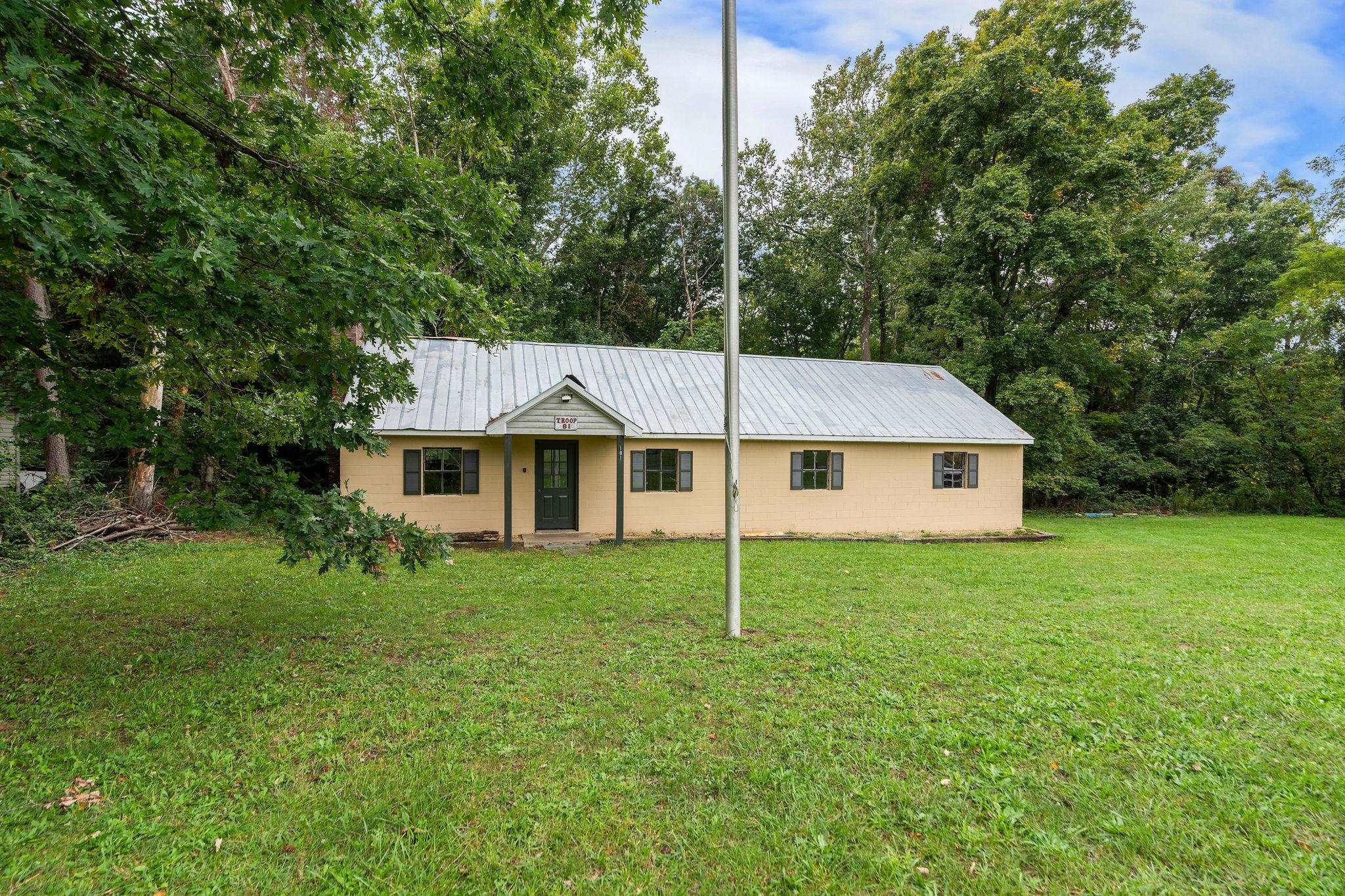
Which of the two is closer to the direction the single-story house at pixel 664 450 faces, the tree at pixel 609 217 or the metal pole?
the metal pole

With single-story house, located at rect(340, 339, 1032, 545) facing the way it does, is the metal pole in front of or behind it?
in front

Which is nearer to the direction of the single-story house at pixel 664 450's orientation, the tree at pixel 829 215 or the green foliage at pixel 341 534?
the green foliage

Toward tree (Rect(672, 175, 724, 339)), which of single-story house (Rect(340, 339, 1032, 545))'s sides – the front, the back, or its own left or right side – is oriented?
back

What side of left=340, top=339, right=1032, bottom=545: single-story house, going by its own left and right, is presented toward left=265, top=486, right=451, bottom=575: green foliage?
front

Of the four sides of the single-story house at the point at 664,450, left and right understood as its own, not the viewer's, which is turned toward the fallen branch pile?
right

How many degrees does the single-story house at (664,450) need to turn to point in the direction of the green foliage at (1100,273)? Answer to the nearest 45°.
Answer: approximately 135° to its left

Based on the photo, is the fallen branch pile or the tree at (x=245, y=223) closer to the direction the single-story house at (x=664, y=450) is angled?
the tree

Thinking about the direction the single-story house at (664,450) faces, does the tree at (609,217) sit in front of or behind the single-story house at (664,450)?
behind

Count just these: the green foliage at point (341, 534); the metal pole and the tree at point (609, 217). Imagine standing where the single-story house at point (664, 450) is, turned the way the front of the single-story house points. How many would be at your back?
1

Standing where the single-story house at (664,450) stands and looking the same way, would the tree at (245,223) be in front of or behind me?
in front

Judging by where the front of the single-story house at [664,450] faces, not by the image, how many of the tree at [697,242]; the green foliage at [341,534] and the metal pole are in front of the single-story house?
2

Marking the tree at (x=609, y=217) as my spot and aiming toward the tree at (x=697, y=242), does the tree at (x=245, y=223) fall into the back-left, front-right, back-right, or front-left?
back-right
